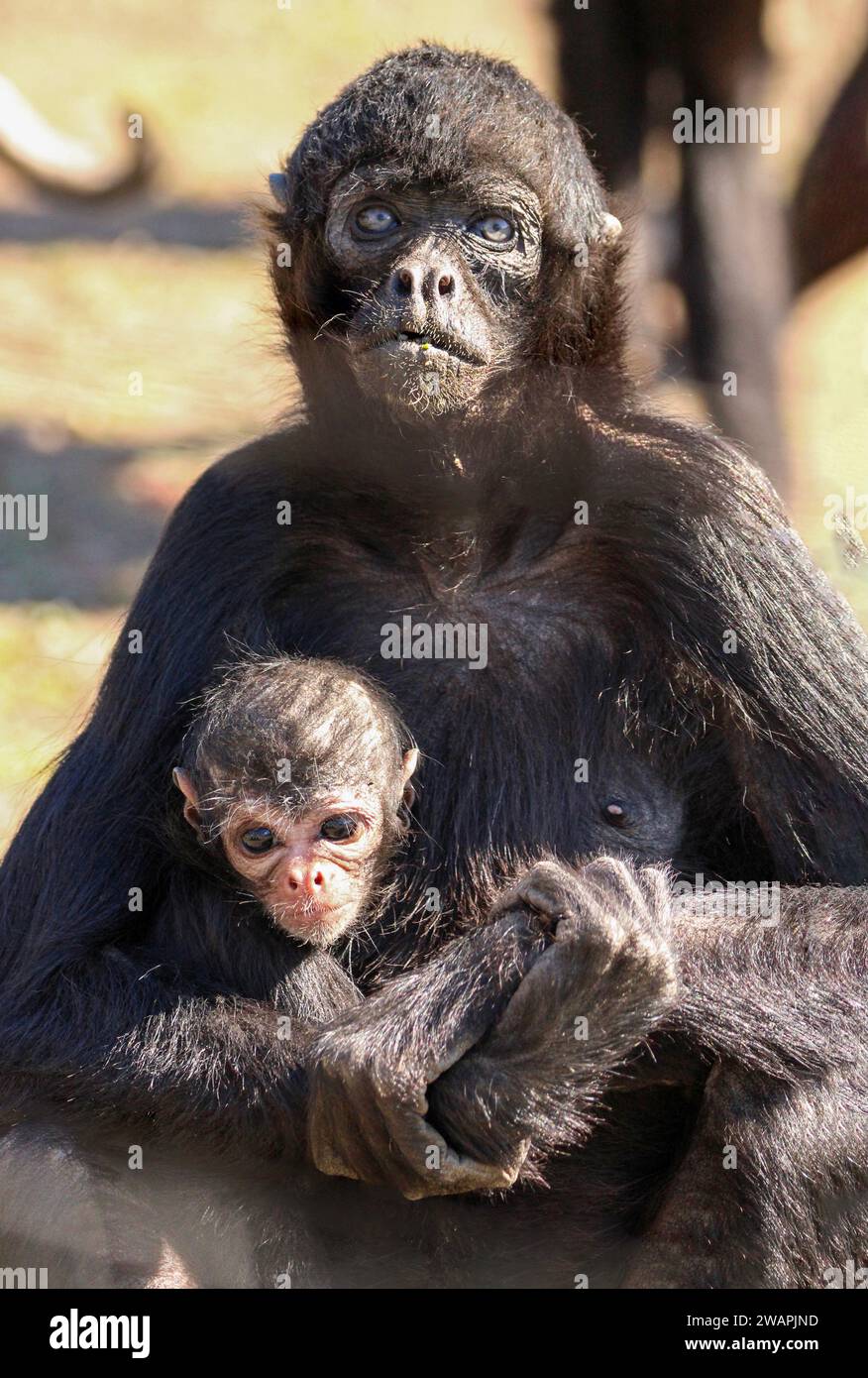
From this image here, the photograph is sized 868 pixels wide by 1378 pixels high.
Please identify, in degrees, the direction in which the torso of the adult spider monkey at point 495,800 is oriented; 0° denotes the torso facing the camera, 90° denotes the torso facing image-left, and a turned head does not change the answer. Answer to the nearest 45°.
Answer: approximately 0°
